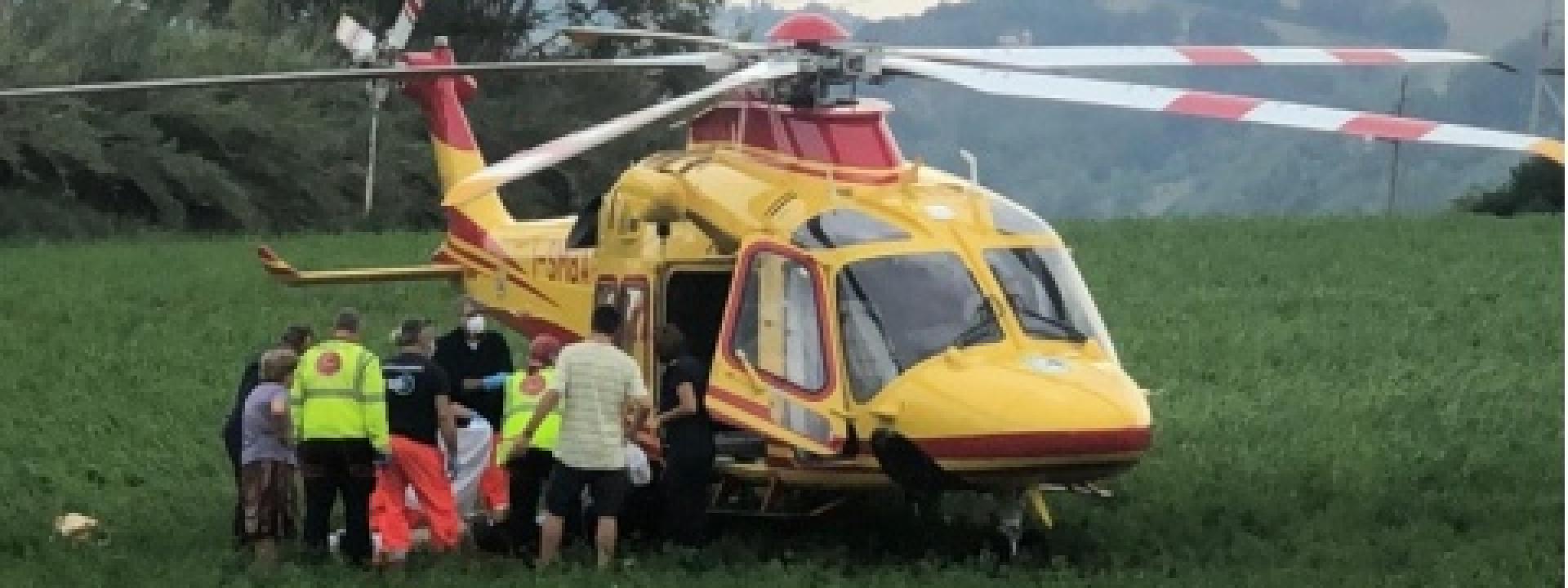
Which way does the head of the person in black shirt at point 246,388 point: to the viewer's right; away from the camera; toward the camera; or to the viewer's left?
away from the camera

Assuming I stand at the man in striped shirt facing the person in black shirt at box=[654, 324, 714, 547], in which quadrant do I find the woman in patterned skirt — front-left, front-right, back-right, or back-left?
back-left

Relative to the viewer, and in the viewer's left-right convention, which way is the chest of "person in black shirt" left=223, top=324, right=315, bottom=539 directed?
facing to the right of the viewer

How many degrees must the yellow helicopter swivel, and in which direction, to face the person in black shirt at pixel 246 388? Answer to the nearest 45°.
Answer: approximately 135° to its right

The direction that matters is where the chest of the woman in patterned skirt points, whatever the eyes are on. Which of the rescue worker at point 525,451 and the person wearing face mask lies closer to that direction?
the person wearing face mask

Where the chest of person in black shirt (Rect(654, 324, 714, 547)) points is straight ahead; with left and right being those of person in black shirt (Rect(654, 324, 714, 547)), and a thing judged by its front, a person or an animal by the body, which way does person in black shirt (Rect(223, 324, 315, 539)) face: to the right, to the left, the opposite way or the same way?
the opposite way

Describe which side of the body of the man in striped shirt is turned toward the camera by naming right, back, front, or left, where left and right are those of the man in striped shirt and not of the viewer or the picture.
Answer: back

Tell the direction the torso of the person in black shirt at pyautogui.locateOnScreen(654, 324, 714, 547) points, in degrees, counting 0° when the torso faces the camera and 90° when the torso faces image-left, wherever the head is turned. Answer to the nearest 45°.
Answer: approximately 90°

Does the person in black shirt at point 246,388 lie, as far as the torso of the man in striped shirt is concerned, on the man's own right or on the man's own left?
on the man's own left
